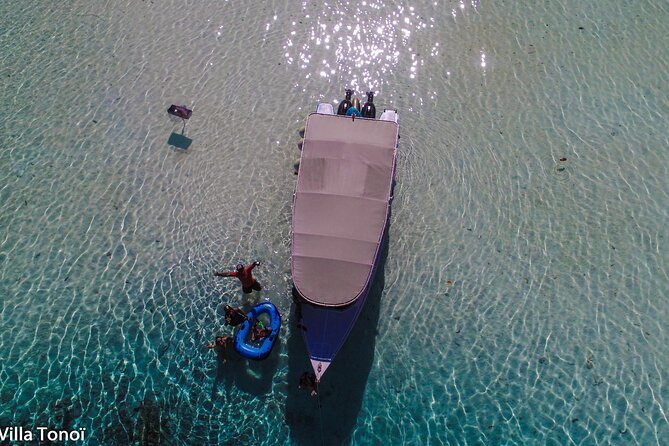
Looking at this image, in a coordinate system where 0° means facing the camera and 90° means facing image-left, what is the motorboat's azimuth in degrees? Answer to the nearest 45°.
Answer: approximately 0°

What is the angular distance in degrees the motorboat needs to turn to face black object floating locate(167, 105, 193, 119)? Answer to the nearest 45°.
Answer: approximately 135° to its right

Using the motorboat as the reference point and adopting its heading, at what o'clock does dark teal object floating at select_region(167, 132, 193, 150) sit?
The dark teal object floating is roughly at 4 o'clock from the motorboat.
